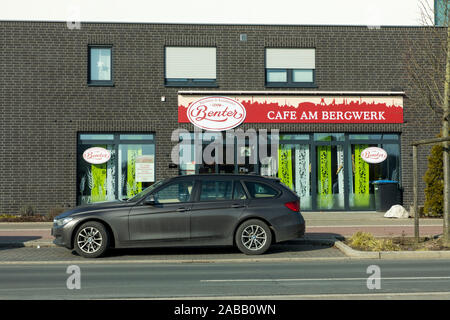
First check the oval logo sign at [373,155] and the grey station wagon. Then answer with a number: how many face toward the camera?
1

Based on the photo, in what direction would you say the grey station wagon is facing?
to the viewer's left

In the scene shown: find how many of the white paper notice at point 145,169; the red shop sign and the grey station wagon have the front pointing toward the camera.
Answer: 2

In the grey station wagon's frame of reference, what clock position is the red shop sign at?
The red shop sign is roughly at 4 o'clock from the grey station wagon.

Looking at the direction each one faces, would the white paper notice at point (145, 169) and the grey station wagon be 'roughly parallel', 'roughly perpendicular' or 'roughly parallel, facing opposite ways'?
roughly perpendicular

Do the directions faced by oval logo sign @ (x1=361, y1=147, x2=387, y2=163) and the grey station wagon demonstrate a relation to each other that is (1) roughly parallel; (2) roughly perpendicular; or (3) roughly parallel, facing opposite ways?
roughly perpendicular

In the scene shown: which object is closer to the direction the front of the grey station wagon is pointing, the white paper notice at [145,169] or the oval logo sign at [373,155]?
the white paper notice

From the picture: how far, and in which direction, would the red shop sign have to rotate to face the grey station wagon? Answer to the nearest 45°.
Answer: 0° — it already faces it

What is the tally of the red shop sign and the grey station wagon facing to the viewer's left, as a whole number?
1

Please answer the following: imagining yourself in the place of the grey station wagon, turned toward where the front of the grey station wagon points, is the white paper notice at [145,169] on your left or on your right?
on your right

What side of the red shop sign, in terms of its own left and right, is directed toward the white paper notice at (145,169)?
right

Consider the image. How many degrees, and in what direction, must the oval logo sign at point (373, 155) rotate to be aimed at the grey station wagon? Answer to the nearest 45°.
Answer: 0° — it already faces it
